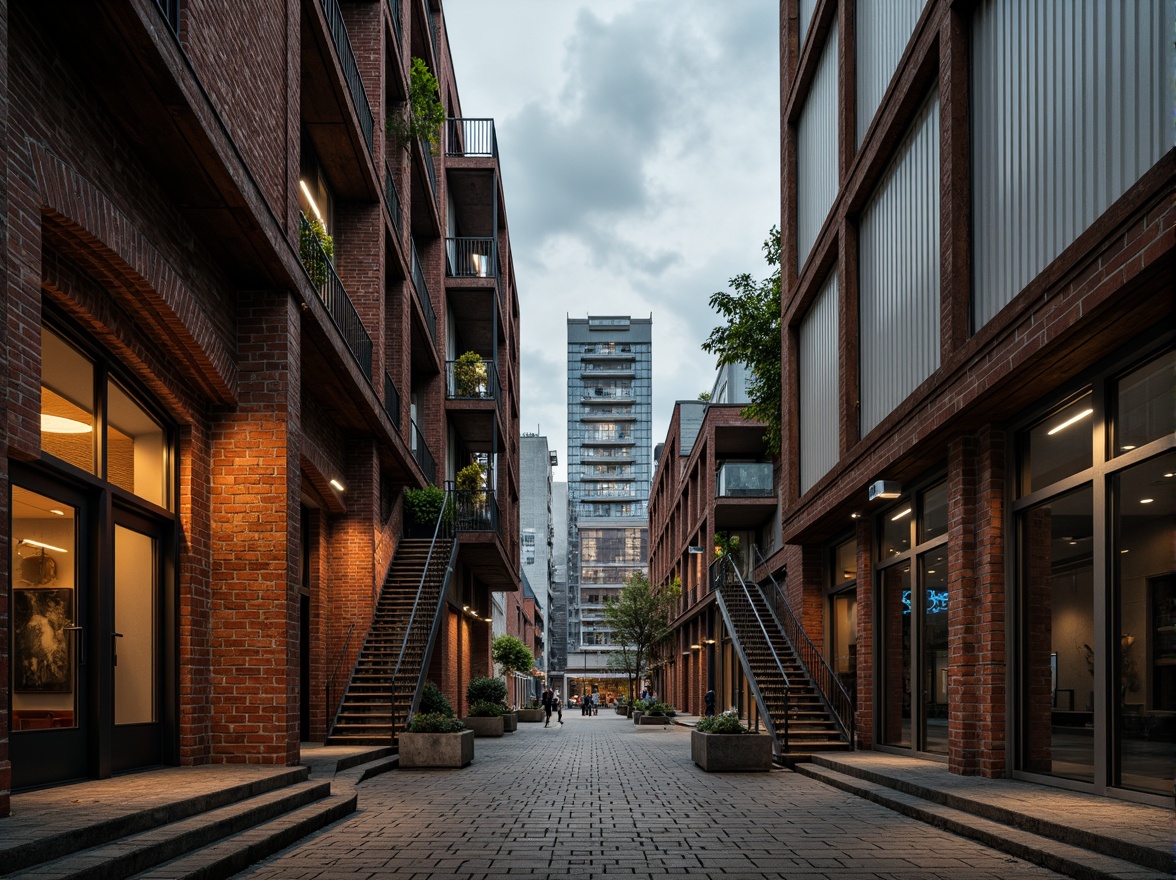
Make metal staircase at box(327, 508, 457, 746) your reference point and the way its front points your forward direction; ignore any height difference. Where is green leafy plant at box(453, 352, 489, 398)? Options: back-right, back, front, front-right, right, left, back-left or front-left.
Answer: back

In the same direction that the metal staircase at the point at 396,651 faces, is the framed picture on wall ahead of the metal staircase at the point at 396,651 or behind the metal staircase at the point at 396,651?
ahead

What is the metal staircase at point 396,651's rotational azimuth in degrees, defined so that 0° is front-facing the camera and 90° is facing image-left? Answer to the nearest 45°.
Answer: approximately 0°

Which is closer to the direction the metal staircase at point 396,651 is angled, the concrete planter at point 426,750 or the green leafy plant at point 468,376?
the concrete planter

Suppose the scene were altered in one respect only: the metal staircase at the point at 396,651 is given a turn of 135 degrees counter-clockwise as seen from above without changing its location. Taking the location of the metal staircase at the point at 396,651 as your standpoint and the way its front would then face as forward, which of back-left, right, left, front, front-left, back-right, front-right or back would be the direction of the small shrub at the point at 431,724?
back-right

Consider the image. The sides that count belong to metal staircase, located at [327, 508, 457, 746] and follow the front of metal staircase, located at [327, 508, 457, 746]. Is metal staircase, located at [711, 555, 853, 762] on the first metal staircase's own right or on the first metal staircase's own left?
on the first metal staircase's own left

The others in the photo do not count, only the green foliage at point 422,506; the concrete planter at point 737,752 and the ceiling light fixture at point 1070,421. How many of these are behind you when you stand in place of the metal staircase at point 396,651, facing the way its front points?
1

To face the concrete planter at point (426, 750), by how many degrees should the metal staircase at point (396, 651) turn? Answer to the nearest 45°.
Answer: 0° — it already faces it

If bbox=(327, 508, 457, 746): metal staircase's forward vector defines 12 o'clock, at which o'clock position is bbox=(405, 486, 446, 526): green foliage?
The green foliage is roughly at 6 o'clock from the metal staircase.
